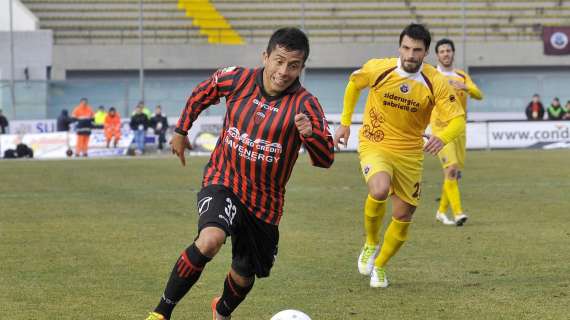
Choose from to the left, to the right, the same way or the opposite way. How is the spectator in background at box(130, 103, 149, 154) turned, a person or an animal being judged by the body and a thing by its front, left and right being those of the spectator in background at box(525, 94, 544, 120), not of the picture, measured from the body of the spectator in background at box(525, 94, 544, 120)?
the same way

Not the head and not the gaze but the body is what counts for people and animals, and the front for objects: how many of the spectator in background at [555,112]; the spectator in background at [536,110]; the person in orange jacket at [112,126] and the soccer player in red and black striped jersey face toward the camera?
4

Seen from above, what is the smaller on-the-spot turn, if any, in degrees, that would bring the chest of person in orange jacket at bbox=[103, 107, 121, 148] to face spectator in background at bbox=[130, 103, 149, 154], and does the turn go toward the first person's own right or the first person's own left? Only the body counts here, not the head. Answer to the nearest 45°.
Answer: approximately 90° to the first person's own left

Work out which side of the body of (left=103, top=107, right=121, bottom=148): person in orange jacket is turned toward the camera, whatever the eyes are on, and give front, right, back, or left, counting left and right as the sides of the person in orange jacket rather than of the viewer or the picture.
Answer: front

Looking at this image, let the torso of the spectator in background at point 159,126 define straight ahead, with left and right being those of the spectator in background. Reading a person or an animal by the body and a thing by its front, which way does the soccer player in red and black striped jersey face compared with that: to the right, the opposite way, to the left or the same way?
the same way

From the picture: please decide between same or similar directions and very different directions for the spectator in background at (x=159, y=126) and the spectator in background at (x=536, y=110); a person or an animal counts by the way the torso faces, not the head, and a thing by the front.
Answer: same or similar directions

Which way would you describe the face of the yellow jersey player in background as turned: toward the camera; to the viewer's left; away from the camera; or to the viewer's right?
toward the camera

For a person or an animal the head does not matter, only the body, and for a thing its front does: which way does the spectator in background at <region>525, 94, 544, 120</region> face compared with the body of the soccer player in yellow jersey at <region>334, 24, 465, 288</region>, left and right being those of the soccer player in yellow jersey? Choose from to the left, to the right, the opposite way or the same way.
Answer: the same way

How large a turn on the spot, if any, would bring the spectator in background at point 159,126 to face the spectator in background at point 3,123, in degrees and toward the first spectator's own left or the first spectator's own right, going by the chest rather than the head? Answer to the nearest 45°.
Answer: approximately 90° to the first spectator's own right

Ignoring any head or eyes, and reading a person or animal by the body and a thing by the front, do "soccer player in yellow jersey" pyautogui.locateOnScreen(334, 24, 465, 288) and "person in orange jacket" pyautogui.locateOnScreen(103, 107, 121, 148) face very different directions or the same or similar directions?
same or similar directions

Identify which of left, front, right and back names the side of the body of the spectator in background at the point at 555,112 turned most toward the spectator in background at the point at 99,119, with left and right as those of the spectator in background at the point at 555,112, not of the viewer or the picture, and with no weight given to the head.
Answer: right

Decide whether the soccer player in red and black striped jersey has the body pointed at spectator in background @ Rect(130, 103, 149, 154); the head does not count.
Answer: no

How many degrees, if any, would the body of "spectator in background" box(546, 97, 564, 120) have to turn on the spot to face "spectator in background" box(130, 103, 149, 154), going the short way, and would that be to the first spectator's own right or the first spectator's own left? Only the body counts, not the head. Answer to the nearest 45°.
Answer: approximately 90° to the first spectator's own right

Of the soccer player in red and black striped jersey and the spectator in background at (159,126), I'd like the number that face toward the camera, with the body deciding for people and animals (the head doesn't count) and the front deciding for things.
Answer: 2

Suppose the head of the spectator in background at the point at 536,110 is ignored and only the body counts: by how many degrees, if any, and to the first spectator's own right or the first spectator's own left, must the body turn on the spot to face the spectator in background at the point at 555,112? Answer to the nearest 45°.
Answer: approximately 90° to the first spectator's own left

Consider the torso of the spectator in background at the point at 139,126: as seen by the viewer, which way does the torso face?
toward the camera

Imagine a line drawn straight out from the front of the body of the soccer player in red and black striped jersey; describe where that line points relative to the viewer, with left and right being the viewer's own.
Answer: facing the viewer
